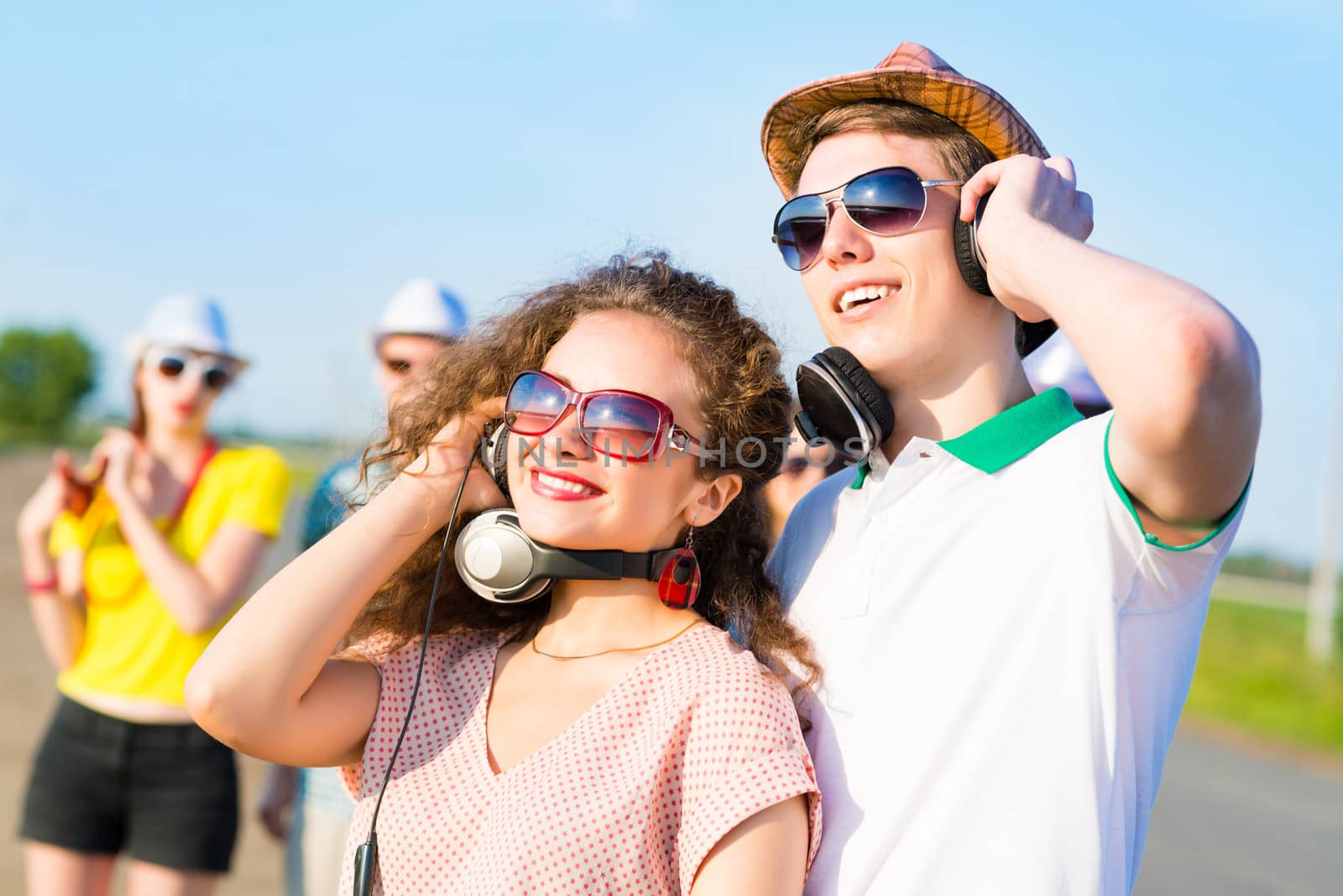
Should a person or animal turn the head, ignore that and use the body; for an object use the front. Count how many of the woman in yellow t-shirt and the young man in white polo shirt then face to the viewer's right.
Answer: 0

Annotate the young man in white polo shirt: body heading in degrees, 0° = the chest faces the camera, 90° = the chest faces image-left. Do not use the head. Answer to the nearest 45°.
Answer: approximately 45°

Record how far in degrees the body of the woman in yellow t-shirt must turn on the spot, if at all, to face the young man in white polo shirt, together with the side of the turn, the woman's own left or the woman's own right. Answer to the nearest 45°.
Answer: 0° — they already face them

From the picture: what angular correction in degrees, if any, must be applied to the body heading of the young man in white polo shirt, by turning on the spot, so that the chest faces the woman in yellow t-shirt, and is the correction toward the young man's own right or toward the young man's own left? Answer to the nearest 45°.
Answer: approximately 90° to the young man's own right

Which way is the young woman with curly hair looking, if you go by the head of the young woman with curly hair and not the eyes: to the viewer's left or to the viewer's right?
to the viewer's left

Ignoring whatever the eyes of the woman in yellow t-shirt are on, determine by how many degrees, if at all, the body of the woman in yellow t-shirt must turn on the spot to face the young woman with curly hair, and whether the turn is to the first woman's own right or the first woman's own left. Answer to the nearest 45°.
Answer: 0° — they already face them

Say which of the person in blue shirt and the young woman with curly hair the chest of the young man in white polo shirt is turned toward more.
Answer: the young woman with curly hair

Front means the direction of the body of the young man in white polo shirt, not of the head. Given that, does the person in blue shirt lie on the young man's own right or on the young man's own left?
on the young man's own right

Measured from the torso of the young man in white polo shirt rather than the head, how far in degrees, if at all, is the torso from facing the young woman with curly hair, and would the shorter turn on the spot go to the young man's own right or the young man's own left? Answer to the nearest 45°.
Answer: approximately 45° to the young man's own right
